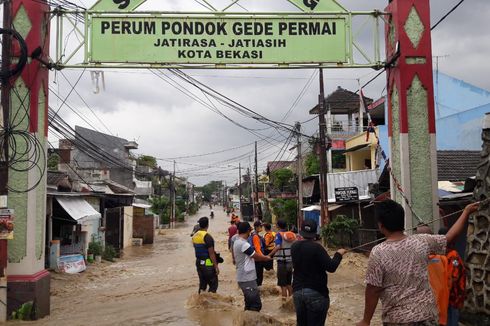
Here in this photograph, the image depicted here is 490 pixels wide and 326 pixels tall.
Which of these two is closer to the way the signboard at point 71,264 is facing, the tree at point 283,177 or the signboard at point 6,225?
the signboard

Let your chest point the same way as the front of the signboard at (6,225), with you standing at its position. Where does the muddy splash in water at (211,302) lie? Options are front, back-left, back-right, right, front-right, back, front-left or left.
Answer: left

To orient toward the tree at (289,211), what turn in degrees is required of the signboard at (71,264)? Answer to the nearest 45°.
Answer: approximately 135° to its left

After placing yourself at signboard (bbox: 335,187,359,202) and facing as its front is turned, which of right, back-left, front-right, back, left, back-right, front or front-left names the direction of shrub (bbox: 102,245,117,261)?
right

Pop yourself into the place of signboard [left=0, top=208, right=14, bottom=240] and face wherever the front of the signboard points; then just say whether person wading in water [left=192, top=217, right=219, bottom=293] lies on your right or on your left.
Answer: on your left

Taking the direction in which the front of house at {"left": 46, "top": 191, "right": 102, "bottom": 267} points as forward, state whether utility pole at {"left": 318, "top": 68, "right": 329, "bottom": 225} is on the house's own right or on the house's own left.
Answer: on the house's own left

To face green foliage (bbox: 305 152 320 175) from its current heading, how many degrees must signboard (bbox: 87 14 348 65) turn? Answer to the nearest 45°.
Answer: approximately 180°

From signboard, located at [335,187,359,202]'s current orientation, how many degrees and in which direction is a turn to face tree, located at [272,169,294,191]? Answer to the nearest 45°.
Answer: approximately 180°

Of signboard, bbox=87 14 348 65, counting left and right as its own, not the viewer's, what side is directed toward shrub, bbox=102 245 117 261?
back

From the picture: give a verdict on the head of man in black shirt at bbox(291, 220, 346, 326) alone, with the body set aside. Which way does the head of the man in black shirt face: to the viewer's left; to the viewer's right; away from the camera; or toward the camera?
away from the camera
